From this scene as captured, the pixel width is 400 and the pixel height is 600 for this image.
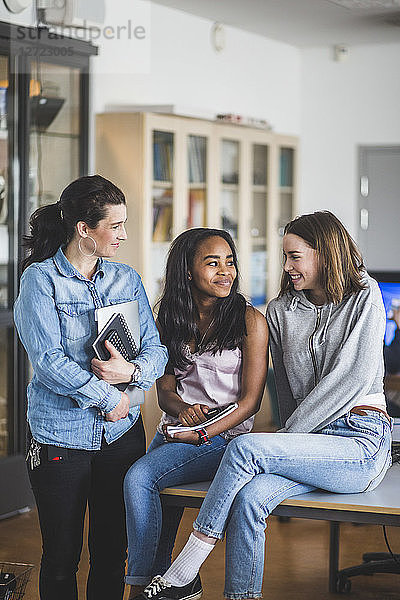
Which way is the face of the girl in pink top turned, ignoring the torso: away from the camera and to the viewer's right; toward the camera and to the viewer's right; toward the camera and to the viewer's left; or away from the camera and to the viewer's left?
toward the camera and to the viewer's right

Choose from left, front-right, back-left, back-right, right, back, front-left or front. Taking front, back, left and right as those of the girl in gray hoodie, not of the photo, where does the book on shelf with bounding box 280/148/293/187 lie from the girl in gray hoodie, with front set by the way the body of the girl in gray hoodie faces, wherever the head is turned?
back-right

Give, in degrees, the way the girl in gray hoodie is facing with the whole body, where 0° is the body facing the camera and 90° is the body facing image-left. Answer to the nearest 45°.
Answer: approximately 45°

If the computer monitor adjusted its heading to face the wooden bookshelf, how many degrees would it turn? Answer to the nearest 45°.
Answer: approximately 135° to its right

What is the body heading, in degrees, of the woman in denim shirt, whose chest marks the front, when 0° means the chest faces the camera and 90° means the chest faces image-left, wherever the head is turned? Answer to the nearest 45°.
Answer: approximately 315°

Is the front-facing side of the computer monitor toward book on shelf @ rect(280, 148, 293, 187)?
no

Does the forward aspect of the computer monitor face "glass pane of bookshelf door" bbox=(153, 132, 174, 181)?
no

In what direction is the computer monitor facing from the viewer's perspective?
toward the camera

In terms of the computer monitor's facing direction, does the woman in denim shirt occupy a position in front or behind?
in front

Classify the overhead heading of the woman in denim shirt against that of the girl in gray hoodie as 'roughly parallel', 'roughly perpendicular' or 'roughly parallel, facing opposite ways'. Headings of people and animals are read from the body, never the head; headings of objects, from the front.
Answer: roughly perpendicular

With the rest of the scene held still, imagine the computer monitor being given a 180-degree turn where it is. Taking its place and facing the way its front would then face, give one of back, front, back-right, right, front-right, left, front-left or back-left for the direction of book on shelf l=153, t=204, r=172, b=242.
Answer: front-left

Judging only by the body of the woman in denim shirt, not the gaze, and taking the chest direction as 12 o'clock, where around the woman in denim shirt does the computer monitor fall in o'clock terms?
The computer monitor is roughly at 9 o'clock from the woman in denim shirt.

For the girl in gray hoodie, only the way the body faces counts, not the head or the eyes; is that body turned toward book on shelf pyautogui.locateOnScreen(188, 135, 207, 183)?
no

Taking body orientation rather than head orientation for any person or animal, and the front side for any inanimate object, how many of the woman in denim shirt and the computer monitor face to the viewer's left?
0

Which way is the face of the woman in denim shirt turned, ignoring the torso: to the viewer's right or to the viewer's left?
to the viewer's right
